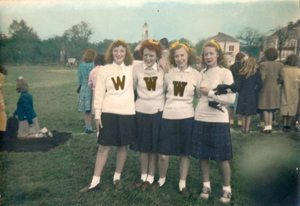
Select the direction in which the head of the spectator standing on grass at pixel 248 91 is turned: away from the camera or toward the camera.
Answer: away from the camera

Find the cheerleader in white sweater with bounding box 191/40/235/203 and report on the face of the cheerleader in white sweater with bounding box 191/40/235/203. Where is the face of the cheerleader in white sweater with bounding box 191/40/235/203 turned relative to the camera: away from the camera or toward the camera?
toward the camera

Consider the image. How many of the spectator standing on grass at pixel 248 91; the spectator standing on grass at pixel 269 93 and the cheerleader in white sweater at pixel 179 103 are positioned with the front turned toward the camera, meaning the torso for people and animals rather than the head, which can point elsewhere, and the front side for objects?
1

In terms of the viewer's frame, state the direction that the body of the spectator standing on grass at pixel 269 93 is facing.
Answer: away from the camera

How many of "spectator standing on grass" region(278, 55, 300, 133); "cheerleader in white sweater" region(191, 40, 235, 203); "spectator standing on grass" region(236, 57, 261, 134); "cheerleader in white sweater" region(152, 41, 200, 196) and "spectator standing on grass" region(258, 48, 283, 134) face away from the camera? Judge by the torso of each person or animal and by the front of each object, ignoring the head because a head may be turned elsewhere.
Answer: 3

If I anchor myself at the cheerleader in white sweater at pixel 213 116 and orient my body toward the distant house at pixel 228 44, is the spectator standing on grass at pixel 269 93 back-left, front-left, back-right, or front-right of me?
front-right

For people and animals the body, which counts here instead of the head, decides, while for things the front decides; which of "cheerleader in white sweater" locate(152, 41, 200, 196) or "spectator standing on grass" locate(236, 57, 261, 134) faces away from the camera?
the spectator standing on grass

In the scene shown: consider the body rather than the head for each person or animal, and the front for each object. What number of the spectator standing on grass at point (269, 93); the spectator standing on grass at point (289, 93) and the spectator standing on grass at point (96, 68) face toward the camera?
0

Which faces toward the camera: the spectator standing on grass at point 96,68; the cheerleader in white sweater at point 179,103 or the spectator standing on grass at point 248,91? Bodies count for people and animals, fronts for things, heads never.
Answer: the cheerleader in white sweater

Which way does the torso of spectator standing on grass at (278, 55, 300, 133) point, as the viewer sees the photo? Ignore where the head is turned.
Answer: away from the camera
